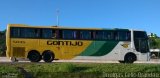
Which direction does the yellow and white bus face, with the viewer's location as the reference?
facing to the right of the viewer
